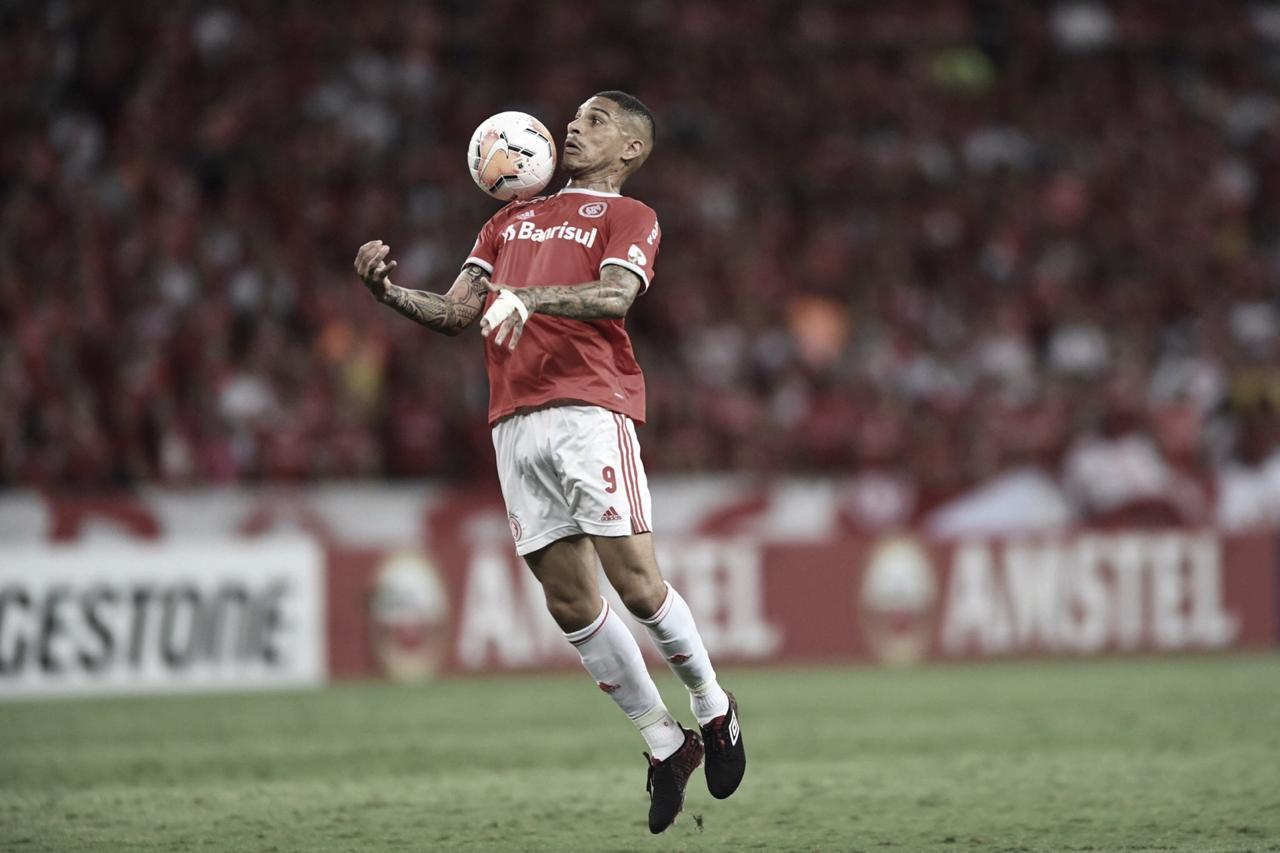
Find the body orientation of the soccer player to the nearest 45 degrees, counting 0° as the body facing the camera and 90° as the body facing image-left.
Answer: approximately 45°
